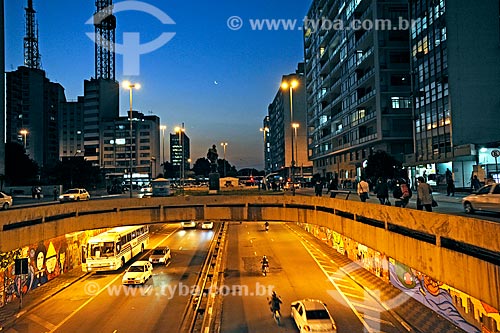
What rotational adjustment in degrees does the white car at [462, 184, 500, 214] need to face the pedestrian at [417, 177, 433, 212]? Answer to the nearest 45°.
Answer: approximately 45° to its left

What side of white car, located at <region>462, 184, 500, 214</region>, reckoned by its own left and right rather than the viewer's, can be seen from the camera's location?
left

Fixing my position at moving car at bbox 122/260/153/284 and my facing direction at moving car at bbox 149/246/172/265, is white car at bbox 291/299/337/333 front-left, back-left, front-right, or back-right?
back-right
